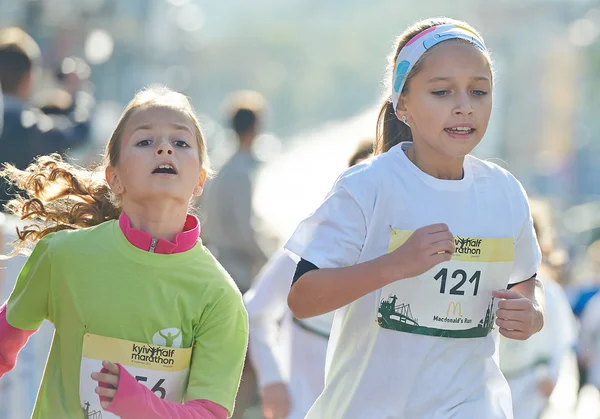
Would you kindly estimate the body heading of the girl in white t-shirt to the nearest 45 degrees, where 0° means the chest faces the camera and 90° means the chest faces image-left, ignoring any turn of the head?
approximately 315°

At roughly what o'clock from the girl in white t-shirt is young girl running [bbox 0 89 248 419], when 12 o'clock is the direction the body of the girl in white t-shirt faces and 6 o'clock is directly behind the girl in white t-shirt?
The young girl running is roughly at 4 o'clock from the girl in white t-shirt.

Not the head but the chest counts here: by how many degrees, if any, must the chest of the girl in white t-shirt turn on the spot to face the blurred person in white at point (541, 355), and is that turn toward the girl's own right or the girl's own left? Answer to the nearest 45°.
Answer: approximately 135° to the girl's own left

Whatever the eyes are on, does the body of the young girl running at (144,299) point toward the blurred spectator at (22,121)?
no

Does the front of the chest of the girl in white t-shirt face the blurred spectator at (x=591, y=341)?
no

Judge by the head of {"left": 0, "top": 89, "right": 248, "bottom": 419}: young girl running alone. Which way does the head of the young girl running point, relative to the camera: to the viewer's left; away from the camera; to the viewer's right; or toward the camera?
toward the camera

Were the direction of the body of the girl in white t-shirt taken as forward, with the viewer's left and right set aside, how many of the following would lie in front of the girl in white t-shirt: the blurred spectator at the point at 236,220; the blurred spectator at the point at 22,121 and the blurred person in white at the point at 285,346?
0

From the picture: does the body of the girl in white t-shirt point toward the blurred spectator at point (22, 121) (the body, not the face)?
no

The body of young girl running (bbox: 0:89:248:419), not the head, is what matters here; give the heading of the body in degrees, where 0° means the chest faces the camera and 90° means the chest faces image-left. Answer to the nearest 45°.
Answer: approximately 0°

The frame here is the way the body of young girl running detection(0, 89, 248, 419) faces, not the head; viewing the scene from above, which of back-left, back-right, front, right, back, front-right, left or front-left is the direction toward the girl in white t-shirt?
left

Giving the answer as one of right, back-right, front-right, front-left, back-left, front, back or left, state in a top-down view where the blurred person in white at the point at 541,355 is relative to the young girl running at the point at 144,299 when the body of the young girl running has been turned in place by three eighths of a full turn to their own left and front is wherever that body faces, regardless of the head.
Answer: front

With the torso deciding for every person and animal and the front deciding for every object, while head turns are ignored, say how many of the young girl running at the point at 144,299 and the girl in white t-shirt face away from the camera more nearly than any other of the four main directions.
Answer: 0
